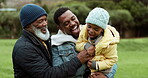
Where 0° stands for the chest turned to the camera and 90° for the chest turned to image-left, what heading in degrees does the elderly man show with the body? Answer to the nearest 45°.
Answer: approximately 270°

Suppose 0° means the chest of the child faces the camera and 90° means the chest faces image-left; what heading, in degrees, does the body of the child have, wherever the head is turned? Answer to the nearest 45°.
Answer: approximately 45°

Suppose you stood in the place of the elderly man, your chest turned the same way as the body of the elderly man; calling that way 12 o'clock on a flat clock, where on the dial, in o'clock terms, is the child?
The child is roughly at 12 o'clock from the elderly man.

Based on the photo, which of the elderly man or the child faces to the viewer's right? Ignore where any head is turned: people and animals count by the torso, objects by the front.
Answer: the elderly man

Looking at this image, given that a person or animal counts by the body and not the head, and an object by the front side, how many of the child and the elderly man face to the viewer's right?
1
